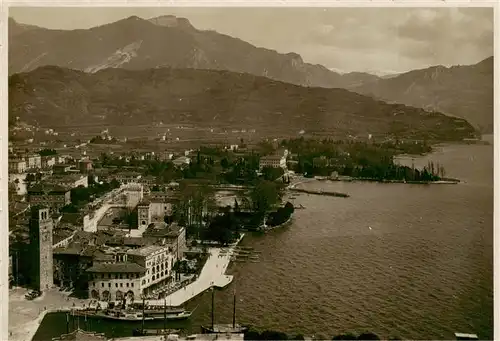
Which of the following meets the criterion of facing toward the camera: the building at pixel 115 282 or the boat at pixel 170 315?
the building

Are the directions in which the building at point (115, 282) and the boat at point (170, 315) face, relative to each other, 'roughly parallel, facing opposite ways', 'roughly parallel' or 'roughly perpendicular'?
roughly perpendicular

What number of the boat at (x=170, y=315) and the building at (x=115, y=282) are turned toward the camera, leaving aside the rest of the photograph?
1

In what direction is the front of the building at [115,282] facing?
toward the camera

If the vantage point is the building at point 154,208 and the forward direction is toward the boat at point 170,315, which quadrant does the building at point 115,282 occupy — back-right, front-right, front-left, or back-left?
front-right

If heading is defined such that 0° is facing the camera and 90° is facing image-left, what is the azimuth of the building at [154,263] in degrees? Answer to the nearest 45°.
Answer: approximately 315°
